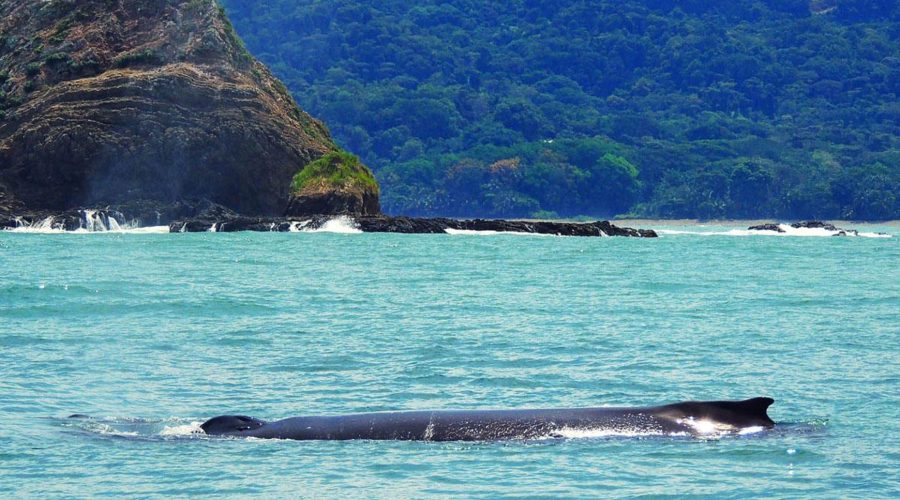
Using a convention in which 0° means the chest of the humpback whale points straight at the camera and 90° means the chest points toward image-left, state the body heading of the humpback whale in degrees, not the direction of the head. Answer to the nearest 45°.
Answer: approximately 90°
